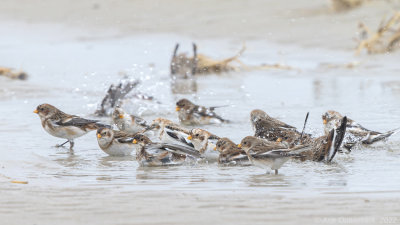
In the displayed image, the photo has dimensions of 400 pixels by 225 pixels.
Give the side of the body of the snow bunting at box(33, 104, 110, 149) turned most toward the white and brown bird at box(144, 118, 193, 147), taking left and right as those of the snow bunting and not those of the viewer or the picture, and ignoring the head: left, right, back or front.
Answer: back

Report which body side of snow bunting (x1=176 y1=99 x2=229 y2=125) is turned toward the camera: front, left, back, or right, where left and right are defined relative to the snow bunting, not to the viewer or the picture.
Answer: left

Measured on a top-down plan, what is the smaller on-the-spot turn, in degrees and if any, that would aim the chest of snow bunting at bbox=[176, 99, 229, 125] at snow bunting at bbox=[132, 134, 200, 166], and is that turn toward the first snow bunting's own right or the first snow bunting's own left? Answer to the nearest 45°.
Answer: approximately 90° to the first snow bunting's own left

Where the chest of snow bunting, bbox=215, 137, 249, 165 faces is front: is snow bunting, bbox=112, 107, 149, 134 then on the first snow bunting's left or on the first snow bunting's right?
on the first snow bunting's right

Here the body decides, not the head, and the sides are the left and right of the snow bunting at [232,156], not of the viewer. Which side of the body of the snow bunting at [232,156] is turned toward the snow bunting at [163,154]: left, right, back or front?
front

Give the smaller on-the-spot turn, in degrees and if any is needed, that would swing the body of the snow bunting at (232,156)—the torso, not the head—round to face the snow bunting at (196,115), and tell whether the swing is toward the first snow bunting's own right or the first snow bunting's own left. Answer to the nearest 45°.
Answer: approximately 90° to the first snow bunting's own right

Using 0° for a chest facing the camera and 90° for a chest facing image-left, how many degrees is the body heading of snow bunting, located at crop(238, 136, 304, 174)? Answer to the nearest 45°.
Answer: approximately 90°

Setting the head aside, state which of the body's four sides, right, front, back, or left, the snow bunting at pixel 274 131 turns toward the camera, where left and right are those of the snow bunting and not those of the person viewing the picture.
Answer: left

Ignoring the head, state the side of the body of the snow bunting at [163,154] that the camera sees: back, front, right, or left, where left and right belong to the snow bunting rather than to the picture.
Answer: left

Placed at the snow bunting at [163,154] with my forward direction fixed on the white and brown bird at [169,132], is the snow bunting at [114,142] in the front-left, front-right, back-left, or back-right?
front-left

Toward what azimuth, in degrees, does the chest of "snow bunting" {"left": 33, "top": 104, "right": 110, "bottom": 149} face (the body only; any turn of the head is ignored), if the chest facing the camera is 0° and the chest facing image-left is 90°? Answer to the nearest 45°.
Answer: approximately 90°
